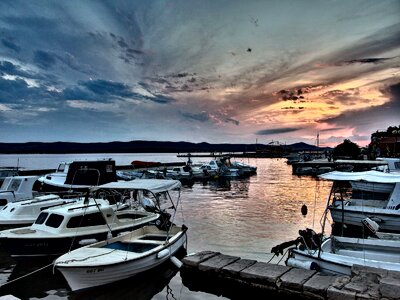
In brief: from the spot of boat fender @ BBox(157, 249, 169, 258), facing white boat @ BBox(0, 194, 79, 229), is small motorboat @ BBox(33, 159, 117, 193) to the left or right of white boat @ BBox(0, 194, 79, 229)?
right

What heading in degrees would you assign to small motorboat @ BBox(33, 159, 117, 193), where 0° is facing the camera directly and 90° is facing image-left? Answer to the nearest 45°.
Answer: approximately 45°

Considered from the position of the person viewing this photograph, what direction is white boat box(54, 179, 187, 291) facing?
facing the viewer and to the left of the viewer

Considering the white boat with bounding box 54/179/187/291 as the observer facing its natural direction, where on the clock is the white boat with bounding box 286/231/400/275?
the white boat with bounding box 286/231/400/275 is roughly at 8 o'clock from the white boat with bounding box 54/179/187/291.

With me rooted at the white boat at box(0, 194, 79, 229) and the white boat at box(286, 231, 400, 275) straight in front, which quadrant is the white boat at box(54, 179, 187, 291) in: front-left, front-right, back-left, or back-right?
front-right

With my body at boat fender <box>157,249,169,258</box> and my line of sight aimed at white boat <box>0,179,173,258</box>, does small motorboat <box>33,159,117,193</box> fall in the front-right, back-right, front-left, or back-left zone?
front-right

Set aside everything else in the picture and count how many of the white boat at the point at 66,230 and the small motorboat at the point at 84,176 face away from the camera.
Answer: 0

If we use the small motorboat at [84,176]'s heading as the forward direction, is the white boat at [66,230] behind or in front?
in front

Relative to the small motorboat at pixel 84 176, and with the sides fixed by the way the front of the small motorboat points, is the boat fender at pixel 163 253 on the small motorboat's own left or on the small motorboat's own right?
on the small motorboat's own left

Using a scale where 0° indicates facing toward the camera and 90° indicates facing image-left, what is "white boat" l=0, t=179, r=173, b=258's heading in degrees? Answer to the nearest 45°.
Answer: approximately 45°
